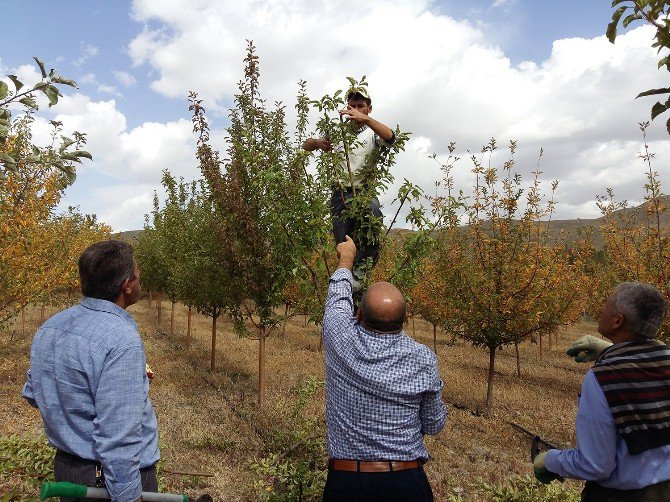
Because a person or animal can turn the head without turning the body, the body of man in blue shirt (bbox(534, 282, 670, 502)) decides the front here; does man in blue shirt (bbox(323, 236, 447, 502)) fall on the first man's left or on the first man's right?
on the first man's left

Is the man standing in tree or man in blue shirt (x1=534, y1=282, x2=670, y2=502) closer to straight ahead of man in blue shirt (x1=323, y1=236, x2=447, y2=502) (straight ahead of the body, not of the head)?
the man standing in tree

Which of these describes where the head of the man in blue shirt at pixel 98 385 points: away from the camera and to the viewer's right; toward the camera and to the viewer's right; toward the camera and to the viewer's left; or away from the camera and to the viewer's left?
away from the camera and to the viewer's right

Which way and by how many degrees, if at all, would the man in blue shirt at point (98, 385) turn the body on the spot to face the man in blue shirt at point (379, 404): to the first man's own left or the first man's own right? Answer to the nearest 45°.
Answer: approximately 45° to the first man's own right

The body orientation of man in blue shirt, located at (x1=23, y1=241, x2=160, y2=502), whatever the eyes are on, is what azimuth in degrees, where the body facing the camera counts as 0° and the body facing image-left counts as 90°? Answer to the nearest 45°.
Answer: approximately 225°

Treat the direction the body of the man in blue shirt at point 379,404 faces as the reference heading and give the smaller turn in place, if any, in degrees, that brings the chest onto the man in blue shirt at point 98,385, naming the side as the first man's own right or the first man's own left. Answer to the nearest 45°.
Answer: approximately 90° to the first man's own left

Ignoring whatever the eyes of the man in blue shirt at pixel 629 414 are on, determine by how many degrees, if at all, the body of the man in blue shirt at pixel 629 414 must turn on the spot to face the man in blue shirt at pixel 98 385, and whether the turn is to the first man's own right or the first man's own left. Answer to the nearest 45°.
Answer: approximately 90° to the first man's own left

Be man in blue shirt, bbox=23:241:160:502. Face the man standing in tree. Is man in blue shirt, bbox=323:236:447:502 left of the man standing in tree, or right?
right

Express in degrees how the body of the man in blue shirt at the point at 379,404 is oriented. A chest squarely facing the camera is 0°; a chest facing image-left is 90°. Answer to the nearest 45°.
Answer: approximately 180°

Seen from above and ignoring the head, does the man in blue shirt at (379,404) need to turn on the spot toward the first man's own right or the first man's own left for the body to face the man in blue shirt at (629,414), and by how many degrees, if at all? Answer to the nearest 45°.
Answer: approximately 90° to the first man's own right

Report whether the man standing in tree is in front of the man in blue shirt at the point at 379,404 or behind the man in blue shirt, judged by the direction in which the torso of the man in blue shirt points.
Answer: in front

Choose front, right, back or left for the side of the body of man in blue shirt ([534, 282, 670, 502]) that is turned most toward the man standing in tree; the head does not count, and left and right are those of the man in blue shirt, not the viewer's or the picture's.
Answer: front

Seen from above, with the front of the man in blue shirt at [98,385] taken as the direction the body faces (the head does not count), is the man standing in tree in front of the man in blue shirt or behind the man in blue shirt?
in front

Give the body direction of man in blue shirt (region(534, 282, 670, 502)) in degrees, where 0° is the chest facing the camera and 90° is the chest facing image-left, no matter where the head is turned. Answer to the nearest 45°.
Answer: approximately 135°
